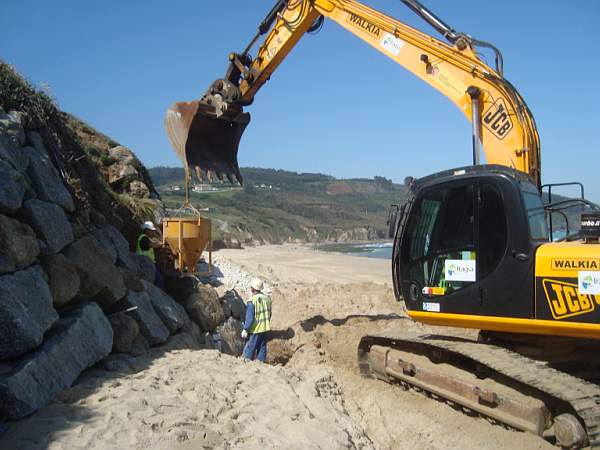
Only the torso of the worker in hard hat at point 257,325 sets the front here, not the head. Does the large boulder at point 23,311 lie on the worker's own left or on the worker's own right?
on the worker's own left

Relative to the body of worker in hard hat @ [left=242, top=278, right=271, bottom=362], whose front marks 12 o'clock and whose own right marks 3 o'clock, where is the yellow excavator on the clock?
The yellow excavator is roughly at 6 o'clock from the worker in hard hat.

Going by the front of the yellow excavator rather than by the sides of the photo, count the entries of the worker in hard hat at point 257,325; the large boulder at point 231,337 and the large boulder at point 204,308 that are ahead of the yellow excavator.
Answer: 3

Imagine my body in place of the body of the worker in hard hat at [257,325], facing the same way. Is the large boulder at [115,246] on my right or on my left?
on my left

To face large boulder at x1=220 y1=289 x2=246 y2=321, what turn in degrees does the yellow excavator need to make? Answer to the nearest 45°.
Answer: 0° — it already faces it

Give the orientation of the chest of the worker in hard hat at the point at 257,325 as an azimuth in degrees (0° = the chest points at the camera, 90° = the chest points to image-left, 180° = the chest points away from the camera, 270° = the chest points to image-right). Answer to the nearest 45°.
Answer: approximately 135°

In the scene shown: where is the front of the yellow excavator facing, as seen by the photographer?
facing away from the viewer and to the left of the viewer

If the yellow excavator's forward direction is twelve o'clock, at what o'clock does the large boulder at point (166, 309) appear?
The large boulder is roughly at 11 o'clock from the yellow excavator.
